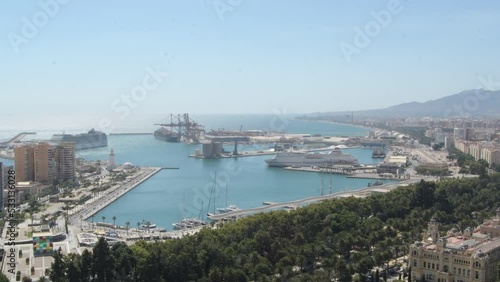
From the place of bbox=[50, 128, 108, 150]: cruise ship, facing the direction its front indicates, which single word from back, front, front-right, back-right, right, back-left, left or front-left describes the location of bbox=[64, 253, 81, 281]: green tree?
left

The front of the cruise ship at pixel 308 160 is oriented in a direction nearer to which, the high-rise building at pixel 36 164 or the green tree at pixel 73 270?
the high-rise building

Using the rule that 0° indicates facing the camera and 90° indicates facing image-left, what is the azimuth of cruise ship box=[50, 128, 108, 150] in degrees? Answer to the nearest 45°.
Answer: approximately 90°

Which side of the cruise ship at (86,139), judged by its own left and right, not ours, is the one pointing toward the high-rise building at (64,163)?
left

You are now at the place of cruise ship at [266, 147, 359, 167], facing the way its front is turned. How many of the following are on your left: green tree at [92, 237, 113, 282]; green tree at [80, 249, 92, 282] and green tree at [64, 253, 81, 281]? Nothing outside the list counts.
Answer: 3

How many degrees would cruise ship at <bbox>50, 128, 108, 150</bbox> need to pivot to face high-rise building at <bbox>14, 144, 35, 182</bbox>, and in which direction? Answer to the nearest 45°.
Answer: approximately 90° to its left

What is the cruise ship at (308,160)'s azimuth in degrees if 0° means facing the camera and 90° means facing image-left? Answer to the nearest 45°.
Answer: approximately 90°

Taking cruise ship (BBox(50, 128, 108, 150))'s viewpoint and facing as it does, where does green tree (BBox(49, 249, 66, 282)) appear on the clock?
The green tree is roughly at 9 o'clock from the cruise ship.

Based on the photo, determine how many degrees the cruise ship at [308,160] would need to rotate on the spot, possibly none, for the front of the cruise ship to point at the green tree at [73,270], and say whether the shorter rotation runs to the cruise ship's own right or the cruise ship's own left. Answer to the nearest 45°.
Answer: approximately 90° to the cruise ship's own left

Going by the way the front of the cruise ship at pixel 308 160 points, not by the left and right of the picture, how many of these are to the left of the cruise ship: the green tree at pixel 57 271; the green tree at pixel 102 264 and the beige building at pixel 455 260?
3

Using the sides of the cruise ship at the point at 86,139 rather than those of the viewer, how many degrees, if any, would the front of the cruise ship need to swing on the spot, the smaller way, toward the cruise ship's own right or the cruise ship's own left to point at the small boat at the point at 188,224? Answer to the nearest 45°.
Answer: approximately 90° to the cruise ship's own left

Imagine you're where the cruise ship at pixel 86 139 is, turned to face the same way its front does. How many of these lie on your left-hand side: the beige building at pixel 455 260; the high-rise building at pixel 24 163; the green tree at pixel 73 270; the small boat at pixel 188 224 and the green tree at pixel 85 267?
5

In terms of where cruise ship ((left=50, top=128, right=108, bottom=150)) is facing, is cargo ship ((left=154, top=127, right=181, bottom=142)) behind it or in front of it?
behind

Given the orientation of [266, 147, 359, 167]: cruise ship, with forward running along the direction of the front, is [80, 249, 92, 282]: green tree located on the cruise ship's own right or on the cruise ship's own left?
on the cruise ship's own left

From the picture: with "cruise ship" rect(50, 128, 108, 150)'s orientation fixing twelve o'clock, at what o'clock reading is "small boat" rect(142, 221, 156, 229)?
The small boat is roughly at 9 o'clock from the cruise ship.

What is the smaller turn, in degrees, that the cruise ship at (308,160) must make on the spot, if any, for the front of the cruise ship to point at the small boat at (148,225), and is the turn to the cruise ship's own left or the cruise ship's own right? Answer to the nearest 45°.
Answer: approximately 90° to the cruise ship's own left
